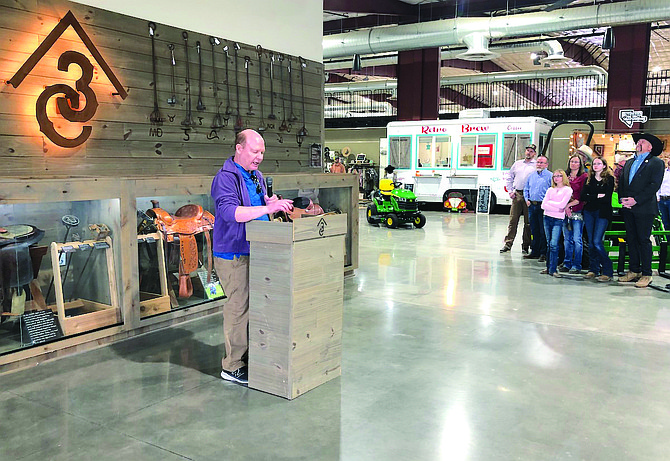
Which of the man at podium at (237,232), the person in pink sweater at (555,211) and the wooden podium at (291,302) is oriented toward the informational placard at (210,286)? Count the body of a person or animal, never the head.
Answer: the person in pink sweater

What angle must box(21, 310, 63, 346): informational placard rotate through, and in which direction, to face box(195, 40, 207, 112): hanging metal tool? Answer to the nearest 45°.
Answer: approximately 90° to its left

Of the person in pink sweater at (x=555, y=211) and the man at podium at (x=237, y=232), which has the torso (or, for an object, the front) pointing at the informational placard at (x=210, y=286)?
the person in pink sweater

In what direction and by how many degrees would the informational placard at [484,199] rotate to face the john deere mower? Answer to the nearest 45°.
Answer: approximately 45° to its right

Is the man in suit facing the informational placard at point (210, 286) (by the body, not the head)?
yes

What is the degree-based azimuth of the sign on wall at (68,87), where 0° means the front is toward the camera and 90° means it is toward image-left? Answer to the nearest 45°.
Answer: approximately 315°

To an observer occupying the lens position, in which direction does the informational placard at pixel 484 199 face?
facing the viewer

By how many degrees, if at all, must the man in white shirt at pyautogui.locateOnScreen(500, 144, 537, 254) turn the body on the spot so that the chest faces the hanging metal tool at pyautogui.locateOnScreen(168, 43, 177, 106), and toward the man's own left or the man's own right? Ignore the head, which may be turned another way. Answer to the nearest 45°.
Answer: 0° — they already face it

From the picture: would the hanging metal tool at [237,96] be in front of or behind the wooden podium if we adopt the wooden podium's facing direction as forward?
behind

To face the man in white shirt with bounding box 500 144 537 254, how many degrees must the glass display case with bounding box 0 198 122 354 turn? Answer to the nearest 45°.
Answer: approximately 45° to its left

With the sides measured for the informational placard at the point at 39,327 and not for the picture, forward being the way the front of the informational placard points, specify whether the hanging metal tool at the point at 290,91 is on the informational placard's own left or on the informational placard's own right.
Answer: on the informational placard's own left

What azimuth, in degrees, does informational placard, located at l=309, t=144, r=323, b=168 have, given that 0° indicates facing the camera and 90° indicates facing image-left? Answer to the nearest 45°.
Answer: approximately 0°

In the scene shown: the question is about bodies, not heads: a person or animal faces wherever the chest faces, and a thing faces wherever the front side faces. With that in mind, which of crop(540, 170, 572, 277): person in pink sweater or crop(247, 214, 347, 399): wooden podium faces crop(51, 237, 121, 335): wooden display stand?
the person in pink sweater

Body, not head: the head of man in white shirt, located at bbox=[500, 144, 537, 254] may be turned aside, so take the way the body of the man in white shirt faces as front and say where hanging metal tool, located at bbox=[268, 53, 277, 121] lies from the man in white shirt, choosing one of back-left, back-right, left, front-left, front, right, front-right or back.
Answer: front

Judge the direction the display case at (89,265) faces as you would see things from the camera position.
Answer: facing the viewer and to the right of the viewer
